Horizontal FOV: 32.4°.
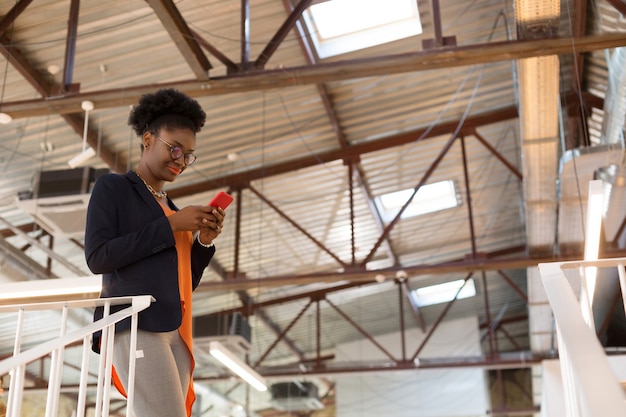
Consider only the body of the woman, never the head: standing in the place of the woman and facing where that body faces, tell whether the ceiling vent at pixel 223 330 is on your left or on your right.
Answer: on your left

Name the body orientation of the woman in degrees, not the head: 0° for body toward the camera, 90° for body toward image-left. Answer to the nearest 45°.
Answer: approximately 315°

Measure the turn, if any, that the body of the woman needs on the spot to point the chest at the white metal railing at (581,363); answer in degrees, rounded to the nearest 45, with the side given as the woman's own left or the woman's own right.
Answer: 0° — they already face it

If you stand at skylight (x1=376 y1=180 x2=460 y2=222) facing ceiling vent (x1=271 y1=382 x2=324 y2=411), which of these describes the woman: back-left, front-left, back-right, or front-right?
back-left

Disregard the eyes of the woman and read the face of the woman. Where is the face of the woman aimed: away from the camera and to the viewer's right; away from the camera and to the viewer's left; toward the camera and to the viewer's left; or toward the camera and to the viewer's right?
toward the camera and to the viewer's right

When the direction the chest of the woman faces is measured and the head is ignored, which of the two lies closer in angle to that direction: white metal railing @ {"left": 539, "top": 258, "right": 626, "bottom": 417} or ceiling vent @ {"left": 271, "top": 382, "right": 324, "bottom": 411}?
the white metal railing

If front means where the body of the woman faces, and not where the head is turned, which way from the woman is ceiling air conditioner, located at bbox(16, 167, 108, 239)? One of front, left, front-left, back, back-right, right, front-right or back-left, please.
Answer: back-left

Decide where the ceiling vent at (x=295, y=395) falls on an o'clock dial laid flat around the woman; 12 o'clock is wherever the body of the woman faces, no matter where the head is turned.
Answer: The ceiling vent is roughly at 8 o'clock from the woman.

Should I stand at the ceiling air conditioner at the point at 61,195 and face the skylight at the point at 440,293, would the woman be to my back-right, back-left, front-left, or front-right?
back-right
